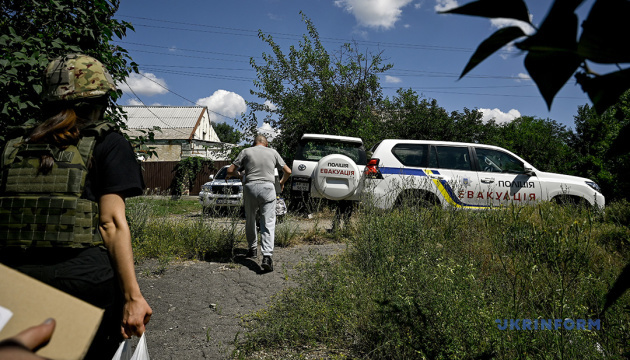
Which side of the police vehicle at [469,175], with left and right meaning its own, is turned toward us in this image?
right

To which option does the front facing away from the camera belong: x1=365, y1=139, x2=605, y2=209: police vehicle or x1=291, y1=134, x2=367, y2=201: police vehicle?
x1=291, y1=134, x2=367, y2=201: police vehicle

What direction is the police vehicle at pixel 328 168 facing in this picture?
away from the camera

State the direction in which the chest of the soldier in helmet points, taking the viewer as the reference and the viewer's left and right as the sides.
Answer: facing away from the viewer and to the right of the viewer

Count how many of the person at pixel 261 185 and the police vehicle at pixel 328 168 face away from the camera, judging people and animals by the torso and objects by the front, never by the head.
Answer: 2

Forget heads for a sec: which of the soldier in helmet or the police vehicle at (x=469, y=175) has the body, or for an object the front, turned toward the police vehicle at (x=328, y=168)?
the soldier in helmet

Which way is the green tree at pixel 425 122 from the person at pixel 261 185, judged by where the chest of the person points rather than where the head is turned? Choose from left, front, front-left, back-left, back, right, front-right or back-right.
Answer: front-right

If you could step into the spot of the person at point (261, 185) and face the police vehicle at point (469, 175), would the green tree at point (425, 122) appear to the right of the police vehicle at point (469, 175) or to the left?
left

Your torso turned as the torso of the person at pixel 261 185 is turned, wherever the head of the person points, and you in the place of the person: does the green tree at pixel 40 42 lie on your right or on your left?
on your left

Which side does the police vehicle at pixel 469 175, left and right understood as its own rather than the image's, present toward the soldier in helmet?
right

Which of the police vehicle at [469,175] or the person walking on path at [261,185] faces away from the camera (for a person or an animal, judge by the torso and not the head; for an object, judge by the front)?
the person walking on path

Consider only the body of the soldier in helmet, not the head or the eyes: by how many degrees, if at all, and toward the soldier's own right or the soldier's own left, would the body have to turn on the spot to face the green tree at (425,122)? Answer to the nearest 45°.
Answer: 0° — they already face it

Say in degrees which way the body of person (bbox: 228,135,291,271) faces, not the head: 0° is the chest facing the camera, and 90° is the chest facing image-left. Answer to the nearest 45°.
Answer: approximately 180°

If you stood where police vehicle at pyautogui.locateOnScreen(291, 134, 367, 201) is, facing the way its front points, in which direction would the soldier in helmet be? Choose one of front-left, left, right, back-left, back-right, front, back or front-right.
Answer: back

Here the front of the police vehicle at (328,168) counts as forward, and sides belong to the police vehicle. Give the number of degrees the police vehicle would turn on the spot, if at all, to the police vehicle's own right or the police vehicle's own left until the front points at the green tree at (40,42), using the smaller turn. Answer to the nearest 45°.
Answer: approximately 135° to the police vehicle's own left

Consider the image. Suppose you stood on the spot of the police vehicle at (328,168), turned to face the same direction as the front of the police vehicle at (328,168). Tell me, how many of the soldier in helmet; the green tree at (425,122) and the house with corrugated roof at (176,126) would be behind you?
1
